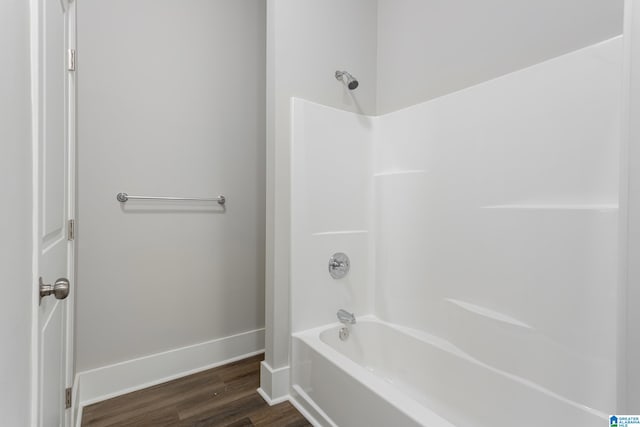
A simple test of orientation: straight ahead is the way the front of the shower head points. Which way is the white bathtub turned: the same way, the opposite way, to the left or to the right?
to the right

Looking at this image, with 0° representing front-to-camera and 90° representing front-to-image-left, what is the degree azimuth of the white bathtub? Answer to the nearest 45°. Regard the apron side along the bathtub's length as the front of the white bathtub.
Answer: approximately 45°

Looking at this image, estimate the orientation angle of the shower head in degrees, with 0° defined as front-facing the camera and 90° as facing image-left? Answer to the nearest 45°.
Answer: approximately 315°

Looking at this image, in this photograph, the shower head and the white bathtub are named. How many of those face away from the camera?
0

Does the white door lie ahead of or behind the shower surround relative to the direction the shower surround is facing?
ahead

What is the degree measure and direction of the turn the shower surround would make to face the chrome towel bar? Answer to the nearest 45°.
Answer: approximately 45° to its right

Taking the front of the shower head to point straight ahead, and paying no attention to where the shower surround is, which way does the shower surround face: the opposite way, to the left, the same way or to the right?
to the right

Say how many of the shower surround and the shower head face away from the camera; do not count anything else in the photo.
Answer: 0

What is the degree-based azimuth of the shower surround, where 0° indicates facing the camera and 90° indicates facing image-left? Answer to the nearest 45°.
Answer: approximately 45°
